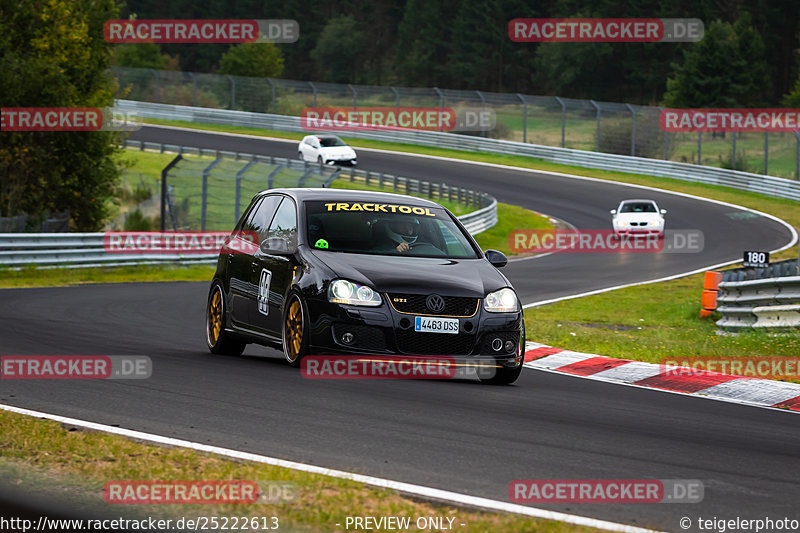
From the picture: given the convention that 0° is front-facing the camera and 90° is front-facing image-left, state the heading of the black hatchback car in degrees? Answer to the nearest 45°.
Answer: approximately 315°

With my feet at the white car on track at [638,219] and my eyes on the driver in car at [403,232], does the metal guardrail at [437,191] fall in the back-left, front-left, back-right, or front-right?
back-right

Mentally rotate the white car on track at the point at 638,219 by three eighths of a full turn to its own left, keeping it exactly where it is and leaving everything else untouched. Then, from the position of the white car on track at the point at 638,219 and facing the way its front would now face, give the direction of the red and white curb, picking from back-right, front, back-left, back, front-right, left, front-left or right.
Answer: back-right

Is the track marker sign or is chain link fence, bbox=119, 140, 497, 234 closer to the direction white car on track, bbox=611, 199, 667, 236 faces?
the track marker sign

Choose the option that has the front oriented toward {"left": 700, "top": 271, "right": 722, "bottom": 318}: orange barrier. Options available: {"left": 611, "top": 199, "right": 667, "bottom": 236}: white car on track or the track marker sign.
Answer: the white car on track

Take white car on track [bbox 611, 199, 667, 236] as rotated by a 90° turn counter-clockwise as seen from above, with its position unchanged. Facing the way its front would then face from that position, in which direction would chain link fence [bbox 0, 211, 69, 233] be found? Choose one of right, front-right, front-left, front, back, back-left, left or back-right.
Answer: back-right

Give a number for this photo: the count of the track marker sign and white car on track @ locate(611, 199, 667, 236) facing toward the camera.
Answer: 2
